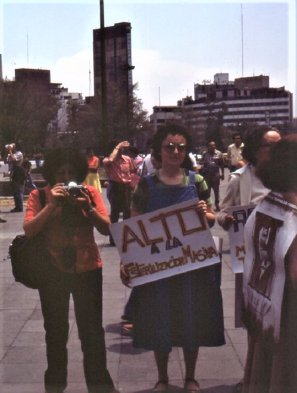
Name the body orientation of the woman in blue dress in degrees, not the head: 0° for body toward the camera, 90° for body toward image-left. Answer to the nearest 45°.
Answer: approximately 0°

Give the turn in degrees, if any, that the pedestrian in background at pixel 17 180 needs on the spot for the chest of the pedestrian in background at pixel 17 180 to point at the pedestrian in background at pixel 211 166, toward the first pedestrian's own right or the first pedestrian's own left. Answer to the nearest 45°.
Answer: approximately 135° to the first pedestrian's own left

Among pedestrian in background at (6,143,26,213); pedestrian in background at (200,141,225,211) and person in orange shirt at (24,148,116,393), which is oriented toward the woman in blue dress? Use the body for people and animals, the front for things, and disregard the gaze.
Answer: pedestrian in background at (200,141,225,211)

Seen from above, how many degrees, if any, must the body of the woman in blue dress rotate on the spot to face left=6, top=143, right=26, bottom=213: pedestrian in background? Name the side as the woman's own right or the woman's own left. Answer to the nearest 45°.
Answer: approximately 180°
